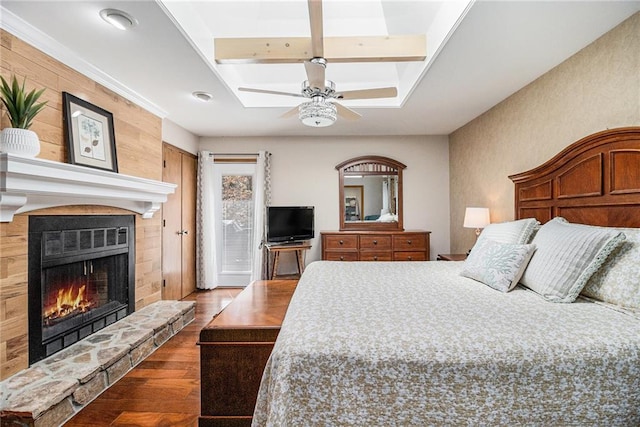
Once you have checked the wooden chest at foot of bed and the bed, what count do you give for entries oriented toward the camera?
0

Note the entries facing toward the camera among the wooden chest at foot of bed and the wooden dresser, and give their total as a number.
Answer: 1

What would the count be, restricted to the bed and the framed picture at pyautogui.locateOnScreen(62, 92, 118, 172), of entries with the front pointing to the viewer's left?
1

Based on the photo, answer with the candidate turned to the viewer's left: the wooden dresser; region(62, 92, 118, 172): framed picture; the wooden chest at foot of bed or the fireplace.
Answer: the wooden chest at foot of bed

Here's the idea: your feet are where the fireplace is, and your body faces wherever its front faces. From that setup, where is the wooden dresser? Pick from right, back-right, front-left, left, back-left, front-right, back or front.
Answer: front-left

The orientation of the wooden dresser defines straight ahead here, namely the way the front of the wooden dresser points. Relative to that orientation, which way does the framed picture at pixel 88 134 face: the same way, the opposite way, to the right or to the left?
to the left

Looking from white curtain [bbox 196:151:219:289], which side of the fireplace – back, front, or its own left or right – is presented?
left

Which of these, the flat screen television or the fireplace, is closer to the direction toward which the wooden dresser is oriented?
the fireplace

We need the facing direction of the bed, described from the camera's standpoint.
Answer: facing to the left of the viewer

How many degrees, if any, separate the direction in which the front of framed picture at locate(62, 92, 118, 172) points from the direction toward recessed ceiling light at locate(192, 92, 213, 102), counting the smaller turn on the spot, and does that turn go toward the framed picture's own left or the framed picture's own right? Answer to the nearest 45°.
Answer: approximately 45° to the framed picture's own left

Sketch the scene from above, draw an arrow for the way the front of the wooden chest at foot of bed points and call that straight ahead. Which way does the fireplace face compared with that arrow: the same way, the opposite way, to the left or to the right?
the opposite way

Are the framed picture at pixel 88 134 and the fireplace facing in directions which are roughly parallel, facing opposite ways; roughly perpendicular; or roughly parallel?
roughly parallel

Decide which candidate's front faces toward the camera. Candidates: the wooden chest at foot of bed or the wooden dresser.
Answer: the wooden dresser

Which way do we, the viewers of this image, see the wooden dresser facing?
facing the viewer

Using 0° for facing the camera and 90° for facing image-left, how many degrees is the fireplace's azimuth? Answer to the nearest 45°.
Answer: approximately 315°

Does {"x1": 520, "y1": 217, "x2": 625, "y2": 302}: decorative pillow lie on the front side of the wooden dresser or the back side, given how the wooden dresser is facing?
on the front side

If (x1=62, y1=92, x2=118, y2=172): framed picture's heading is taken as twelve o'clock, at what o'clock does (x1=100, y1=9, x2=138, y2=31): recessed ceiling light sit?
The recessed ceiling light is roughly at 1 o'clock from the framed picture.

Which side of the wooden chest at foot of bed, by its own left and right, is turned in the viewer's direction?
left

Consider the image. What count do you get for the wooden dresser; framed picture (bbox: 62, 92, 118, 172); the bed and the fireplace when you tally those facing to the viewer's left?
1

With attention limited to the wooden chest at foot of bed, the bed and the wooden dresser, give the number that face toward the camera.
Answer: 1
